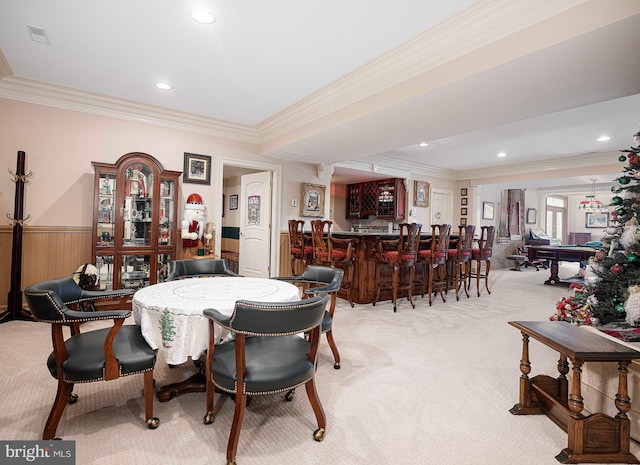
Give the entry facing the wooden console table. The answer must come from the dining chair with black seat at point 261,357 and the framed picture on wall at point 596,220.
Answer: the framed picture on wall

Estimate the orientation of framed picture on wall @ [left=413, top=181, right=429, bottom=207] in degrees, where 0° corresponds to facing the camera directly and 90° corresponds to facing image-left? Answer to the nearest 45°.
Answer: approximately 0°

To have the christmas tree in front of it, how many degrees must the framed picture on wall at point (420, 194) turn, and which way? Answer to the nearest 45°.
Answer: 0° — it already faces it

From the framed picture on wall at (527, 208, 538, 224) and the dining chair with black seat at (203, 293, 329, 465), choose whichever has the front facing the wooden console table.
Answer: the framed picture on wall

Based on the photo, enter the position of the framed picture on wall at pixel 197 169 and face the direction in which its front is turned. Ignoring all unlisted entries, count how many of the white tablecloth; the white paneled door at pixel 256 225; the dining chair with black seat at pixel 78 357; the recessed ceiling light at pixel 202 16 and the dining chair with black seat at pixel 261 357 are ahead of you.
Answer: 4

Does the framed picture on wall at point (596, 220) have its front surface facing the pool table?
yes

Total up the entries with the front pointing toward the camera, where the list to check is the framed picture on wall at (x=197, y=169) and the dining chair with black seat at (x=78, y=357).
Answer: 1
